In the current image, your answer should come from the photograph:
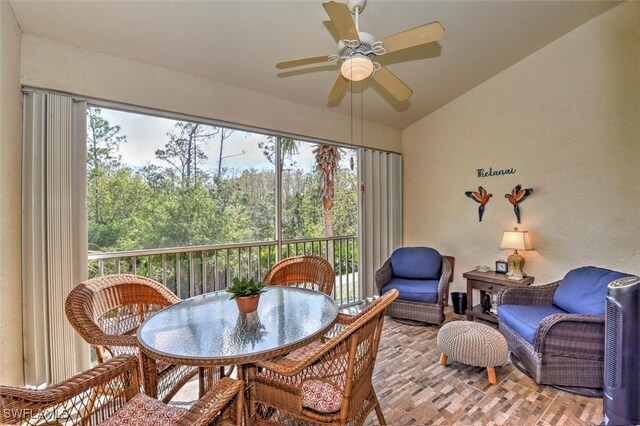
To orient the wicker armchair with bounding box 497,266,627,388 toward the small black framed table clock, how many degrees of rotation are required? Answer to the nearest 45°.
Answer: approximately 90° to its right

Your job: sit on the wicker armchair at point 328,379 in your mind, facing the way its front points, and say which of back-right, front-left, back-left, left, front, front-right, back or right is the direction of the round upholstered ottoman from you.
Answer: right

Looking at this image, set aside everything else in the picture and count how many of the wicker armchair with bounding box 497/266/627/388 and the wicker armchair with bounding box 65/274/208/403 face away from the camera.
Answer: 0

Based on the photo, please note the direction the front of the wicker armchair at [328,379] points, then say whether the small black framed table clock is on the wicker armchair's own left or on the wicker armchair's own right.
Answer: on the wicker armchair's own right

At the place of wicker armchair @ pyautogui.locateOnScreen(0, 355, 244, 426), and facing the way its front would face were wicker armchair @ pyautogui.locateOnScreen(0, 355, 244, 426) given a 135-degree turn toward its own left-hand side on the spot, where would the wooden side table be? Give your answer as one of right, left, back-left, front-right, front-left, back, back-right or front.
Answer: back

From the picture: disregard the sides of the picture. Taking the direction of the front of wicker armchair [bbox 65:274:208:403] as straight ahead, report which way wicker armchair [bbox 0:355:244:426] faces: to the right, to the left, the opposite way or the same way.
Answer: to the left

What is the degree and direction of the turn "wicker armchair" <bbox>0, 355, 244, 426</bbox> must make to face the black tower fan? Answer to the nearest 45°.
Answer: approximately 90° to its right

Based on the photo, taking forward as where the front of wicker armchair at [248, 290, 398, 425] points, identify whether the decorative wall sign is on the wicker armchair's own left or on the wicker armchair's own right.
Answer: on the wicker armchair's own right

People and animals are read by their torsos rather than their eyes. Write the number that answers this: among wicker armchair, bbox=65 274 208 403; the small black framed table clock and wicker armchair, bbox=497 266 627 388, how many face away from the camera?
0

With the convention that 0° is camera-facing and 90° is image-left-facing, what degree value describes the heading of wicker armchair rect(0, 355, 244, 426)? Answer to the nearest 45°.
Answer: approximately 225°

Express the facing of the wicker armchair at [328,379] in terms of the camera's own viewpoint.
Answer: facing away from the viewer and to the left of the viewer

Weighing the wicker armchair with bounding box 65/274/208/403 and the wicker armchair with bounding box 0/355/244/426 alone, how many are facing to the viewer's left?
0

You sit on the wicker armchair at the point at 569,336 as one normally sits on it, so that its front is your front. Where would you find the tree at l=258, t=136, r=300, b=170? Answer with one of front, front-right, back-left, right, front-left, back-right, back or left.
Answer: front-right

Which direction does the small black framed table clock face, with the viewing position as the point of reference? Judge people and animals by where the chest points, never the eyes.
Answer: facing the viewer and to the left of the viewer

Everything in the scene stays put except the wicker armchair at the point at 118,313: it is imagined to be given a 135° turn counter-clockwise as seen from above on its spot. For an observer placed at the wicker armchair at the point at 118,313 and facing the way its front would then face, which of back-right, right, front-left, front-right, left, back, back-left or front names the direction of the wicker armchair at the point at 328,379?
back-right

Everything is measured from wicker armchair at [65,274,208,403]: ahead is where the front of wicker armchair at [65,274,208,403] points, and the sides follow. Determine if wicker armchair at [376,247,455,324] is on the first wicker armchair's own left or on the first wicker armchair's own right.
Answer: on the first wicker armchair's own left

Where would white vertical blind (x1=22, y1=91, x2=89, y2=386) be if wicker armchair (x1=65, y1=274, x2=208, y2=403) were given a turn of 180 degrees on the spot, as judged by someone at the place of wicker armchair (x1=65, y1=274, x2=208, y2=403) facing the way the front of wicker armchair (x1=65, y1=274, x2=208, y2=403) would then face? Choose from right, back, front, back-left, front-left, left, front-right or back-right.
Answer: front
